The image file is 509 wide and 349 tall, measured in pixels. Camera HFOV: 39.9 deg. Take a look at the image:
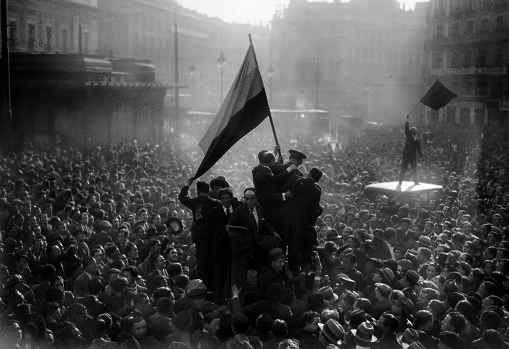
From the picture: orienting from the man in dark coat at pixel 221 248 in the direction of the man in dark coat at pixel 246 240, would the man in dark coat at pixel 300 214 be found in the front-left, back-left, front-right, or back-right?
front-left

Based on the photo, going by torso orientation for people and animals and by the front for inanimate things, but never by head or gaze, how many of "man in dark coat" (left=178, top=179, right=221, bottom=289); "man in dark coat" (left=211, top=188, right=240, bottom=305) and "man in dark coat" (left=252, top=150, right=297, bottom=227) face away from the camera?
1
